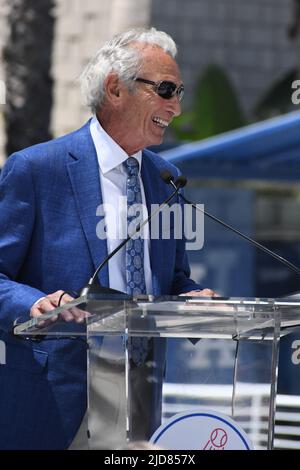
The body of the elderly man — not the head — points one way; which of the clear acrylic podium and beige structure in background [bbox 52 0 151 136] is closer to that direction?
the clear acrylic podium

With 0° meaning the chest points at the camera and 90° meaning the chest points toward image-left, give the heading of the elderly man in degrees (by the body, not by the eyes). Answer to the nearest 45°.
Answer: approximately 315°

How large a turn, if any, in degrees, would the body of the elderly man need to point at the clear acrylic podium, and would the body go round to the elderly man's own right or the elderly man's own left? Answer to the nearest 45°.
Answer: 0° — they already face it

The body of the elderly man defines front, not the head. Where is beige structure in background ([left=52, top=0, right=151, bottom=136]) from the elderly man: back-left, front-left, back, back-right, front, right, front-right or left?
back-left

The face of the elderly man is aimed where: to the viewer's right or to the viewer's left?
to the viewer's right
